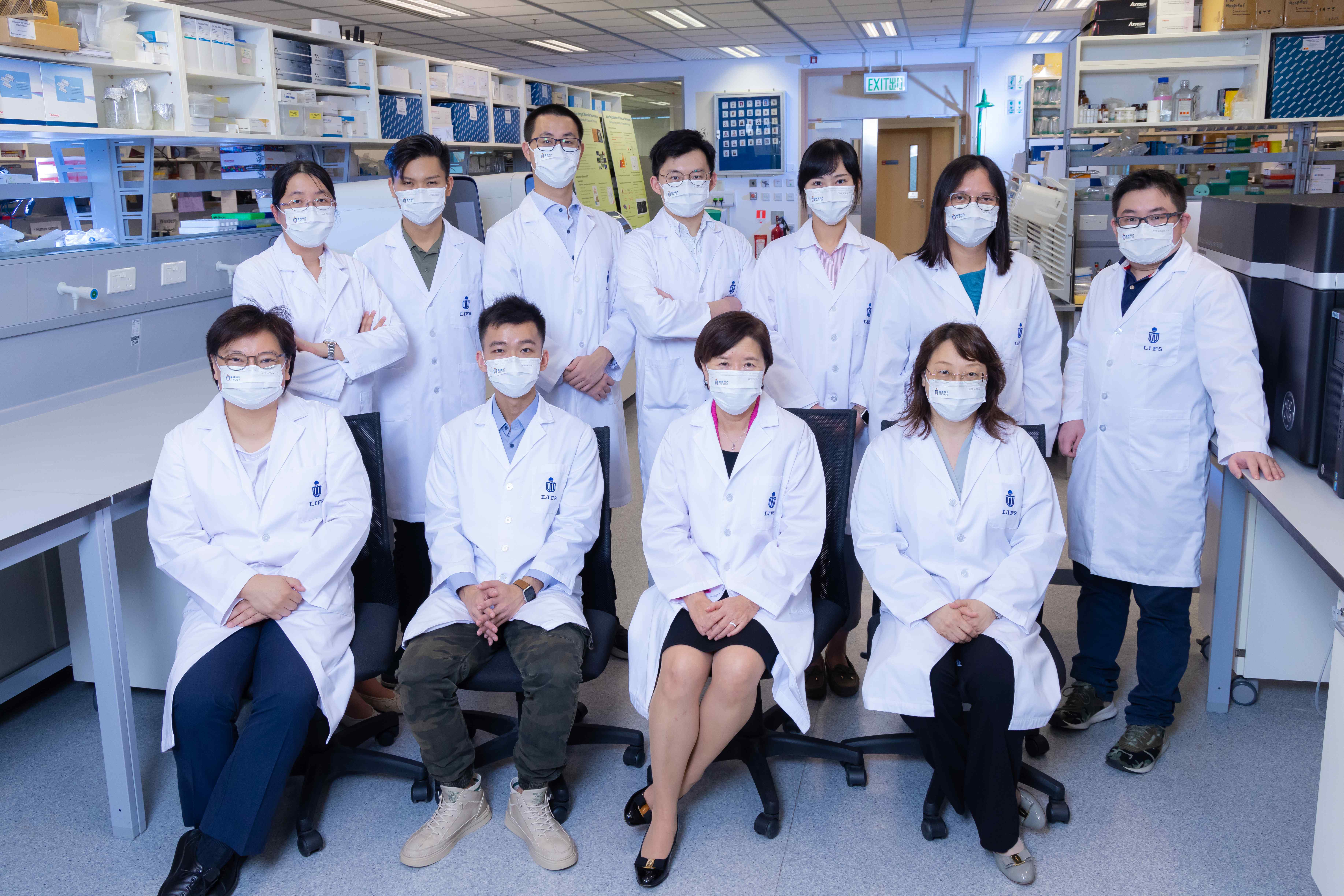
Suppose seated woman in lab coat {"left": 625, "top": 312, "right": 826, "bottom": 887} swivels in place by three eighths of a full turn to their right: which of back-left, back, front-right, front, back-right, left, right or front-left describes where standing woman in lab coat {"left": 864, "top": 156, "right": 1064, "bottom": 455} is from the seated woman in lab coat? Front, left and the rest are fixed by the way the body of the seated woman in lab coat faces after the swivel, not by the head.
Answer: right

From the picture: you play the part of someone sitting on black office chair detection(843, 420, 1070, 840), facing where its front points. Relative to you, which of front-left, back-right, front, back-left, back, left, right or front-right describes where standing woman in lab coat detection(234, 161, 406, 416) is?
right

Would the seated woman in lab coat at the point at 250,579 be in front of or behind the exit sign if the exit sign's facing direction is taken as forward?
in front

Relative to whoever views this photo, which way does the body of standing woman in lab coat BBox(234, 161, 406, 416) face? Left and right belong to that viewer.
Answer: facing the viewer and to the right of the viewer

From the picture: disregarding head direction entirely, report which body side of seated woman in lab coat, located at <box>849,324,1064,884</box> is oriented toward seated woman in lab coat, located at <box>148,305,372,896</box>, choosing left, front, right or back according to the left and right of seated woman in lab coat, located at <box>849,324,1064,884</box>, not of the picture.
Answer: right

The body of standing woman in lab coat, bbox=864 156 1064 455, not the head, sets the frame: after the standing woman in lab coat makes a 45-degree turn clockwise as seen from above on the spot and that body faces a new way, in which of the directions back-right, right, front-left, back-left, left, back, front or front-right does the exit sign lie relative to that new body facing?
back-right

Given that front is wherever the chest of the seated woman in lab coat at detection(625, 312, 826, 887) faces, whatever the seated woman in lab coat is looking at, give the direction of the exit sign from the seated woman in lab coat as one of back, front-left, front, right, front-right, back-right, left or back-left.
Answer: back

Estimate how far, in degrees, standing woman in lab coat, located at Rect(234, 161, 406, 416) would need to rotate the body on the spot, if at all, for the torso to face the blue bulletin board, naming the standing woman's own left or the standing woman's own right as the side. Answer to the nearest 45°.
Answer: approximately 90° to the standing woman's own left

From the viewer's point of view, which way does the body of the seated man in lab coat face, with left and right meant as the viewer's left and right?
facing the viewer

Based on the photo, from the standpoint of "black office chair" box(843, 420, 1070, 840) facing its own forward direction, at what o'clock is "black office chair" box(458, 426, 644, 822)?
"black office chair" box(458, 426, 644, 822) is roughly at 3 o'clock from "black office chair" box(843, 420, 1070, 840).

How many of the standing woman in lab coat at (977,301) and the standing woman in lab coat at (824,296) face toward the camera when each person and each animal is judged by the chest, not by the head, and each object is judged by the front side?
2

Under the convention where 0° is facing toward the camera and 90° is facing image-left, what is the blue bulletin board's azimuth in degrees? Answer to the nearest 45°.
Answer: approximately 0°
